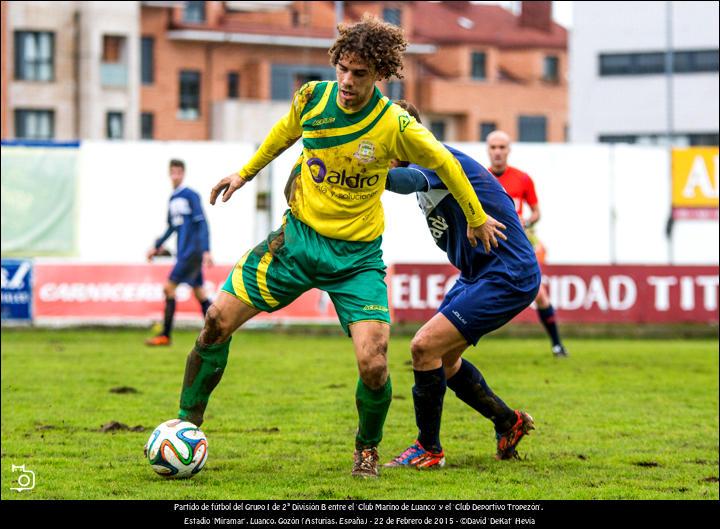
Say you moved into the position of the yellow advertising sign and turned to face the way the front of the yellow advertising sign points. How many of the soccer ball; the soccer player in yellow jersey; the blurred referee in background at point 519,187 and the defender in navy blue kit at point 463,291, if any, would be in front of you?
4

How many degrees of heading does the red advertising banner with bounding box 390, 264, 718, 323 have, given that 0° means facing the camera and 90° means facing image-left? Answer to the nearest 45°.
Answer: approximately 0°

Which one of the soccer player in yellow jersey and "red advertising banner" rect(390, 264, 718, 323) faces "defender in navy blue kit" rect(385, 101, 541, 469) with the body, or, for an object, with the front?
the red advertising banner

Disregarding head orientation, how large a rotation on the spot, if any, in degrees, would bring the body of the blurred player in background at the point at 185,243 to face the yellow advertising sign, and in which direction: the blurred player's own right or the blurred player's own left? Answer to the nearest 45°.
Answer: approximately 135° to the blurred player's own left

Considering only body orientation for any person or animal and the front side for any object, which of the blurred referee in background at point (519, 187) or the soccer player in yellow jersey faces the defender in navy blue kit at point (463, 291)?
the blurred referee in background

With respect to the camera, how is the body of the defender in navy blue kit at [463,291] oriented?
to the viewer's left

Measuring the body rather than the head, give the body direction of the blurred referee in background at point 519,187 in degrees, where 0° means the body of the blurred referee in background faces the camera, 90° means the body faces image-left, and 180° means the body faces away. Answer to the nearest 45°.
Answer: approximately 0°

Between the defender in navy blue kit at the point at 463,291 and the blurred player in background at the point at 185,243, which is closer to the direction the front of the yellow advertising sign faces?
the defender in navy blue kit

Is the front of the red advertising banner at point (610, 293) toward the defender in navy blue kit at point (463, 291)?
yes

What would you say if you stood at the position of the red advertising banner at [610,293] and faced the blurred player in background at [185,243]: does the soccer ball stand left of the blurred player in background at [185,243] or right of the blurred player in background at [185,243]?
left

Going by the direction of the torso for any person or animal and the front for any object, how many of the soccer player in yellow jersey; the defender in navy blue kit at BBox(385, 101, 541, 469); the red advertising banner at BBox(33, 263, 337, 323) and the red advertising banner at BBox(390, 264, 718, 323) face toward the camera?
3

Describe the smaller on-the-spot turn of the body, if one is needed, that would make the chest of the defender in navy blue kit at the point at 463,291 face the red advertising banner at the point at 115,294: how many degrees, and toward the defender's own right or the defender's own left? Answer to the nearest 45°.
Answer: approximately 45° to the defender's own right

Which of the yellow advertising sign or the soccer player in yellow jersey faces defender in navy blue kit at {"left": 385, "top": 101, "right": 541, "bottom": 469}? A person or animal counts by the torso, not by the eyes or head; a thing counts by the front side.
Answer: the yellow advertising sign

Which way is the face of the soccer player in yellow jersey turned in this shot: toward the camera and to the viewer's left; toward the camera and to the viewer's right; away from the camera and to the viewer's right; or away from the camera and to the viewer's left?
toward the camera and to the viewer's left
